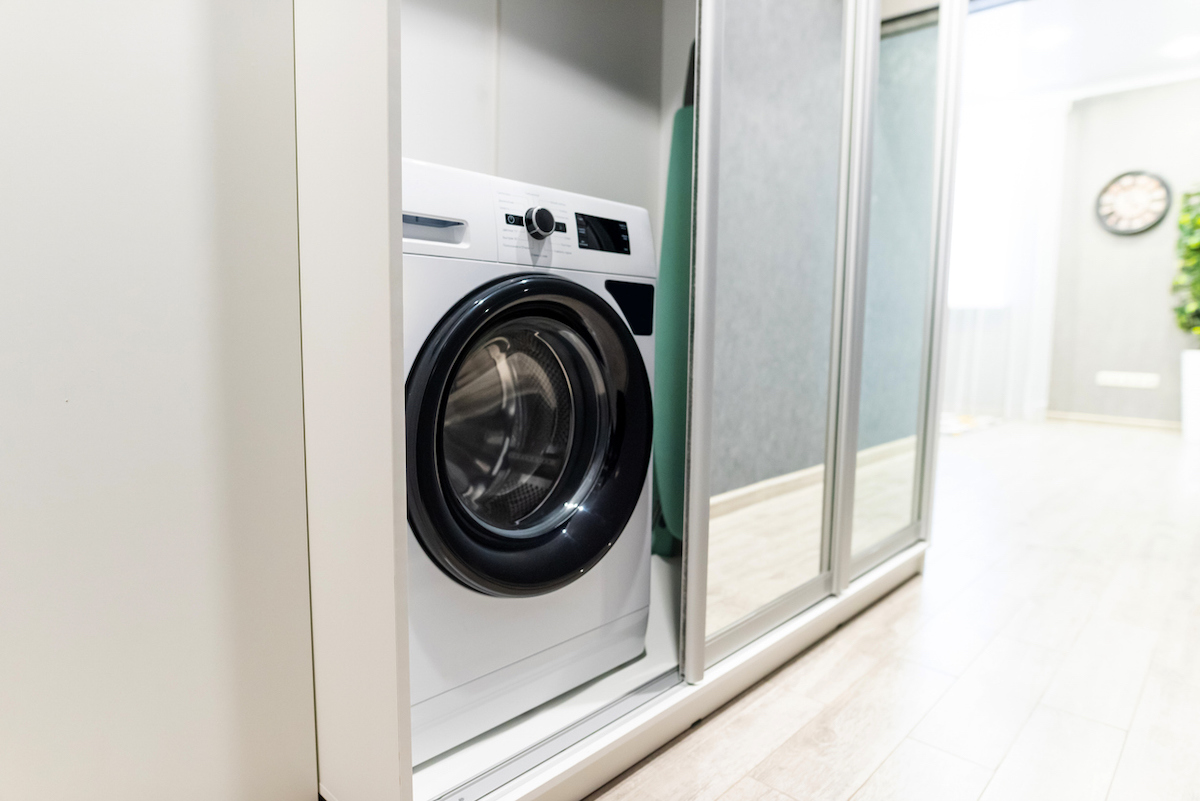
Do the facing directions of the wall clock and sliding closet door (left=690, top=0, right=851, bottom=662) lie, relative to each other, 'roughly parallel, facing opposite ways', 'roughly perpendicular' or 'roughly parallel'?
roughly perpendicular

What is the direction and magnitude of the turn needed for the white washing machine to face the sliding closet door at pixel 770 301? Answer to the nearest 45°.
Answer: approximately 90° to its left

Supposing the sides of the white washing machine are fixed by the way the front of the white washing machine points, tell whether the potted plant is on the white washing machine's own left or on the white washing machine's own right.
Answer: on the white washing machine's own left

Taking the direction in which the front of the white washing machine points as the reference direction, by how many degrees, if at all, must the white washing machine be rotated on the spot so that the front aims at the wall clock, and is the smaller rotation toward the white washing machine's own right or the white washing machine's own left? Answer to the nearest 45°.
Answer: approximately 90° to the white washing machine's own left

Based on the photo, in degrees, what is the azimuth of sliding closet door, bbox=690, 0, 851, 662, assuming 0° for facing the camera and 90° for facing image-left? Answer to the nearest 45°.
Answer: approximately 315°

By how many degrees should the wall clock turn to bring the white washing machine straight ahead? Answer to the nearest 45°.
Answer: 0° — it already faces it

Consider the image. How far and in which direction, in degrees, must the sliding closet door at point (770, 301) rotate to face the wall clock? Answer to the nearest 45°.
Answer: approximately 90° to its left
